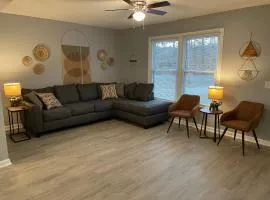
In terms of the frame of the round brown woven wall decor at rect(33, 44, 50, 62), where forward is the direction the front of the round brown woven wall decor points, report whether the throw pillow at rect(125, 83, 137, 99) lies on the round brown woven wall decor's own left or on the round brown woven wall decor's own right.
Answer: on the round brown woven wall decor's own left

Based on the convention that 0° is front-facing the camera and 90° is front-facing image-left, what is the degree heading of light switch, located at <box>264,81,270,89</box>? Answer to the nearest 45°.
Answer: approximately 0°

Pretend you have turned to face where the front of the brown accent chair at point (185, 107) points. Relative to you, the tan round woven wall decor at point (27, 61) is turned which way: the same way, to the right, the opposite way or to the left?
to the left

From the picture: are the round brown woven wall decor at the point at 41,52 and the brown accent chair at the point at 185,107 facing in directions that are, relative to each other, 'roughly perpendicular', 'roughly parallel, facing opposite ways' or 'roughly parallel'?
roughly perpendicular

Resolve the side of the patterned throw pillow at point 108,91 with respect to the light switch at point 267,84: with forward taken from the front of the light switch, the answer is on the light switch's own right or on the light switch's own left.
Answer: on the light switch's own right

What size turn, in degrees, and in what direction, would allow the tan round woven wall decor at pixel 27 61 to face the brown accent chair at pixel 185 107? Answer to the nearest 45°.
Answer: approximately 45° to its left

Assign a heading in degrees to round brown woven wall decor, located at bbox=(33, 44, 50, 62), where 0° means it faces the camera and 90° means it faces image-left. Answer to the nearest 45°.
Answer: approximately 0°

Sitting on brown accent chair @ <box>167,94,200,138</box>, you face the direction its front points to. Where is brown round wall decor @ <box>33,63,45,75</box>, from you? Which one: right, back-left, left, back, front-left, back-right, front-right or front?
front-right
